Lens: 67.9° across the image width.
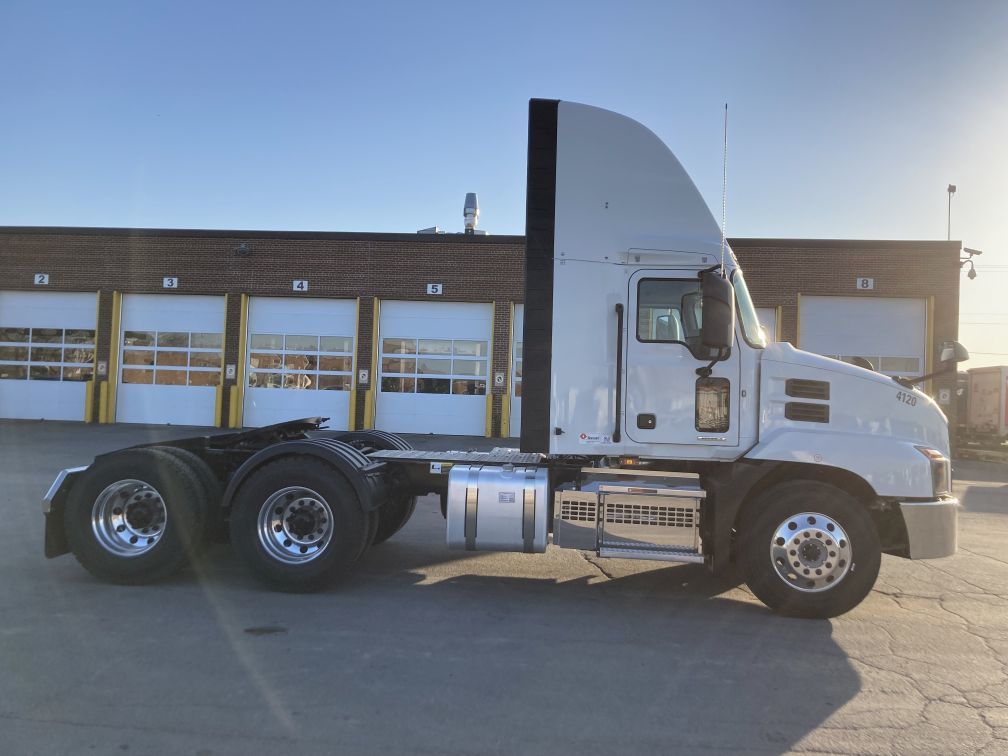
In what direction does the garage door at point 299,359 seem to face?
toward the camera

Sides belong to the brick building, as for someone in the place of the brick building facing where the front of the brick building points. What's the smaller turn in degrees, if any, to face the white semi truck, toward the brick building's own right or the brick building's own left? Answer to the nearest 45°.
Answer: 0° — it already faces it

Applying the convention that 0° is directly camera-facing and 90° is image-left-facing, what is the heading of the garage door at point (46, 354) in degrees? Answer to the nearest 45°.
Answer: approximately 0°

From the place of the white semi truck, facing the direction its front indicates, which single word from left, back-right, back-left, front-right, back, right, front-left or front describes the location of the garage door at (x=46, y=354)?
back-left

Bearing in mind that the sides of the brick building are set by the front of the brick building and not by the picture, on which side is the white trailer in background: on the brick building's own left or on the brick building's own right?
on the brick building's own left

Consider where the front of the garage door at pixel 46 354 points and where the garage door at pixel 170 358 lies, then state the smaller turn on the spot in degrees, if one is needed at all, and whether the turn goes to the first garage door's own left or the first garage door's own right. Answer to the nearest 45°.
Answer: approximately 45° to the first garage door's own left

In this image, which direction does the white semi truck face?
to the viewer's right

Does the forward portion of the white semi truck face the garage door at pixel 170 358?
no

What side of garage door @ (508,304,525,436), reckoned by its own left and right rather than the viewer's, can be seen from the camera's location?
front

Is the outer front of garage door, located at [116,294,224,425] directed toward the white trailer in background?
no

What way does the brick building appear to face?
toward the camera

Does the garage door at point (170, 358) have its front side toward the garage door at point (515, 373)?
no

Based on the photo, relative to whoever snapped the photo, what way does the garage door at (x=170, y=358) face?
facing the viewer

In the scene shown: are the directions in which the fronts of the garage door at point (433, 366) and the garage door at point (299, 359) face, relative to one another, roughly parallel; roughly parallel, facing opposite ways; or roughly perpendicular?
roughly parallel

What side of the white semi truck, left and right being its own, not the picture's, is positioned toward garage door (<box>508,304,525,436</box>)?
left

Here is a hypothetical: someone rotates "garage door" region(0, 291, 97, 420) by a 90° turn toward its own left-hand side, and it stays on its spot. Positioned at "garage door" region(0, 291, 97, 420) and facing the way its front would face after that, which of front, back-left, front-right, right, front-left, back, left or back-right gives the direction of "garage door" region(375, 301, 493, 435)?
front-right

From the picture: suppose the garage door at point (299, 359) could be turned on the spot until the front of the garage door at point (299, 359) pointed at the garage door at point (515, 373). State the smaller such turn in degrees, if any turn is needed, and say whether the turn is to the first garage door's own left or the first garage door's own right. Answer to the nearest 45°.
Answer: approximately 90° to the first garage door's own left

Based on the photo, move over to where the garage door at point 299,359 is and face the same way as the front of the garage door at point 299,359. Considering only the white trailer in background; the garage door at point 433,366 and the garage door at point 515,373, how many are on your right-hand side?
0
